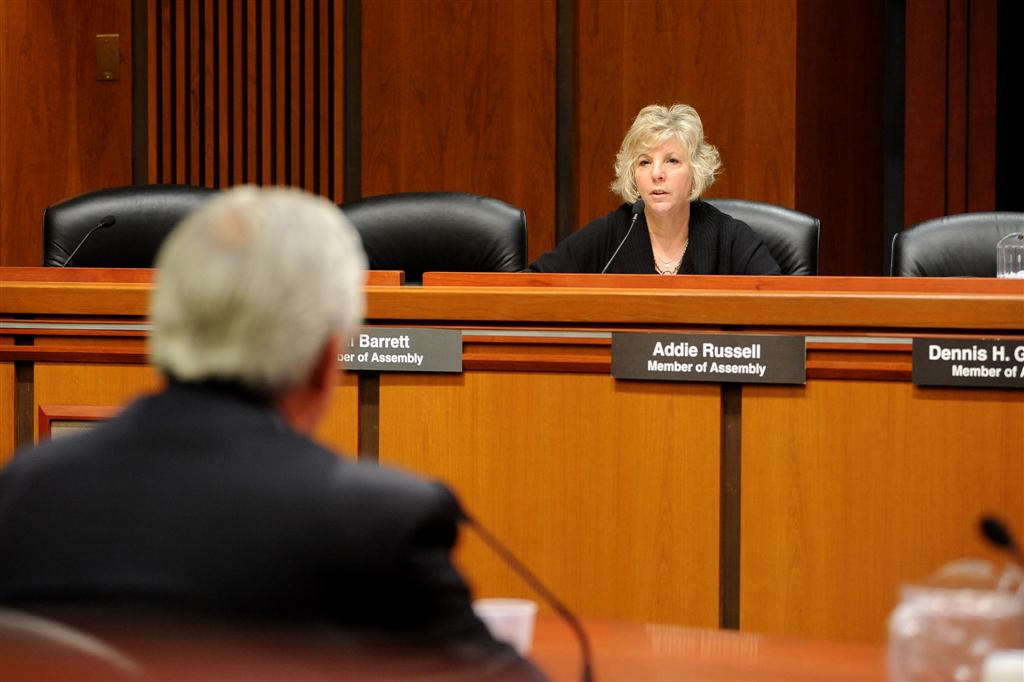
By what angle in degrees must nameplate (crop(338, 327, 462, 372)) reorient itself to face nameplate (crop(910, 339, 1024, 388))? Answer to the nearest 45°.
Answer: approximately 90° to its left

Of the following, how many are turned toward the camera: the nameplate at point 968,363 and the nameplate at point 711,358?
2

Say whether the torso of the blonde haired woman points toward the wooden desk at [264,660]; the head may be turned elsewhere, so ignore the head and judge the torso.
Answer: yes

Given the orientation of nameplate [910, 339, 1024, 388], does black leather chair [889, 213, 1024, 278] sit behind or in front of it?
behind

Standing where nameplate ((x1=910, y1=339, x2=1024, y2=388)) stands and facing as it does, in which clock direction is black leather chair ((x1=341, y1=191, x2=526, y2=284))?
The black leather chair is roughly at 4 o'clock from the nameplate.

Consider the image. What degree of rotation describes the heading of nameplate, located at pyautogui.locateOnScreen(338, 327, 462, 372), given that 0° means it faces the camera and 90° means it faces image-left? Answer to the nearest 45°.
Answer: approximately 0°

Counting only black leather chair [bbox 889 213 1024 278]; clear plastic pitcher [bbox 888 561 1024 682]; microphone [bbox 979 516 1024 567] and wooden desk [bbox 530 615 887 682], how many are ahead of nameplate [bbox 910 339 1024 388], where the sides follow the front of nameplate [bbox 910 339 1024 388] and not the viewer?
3
